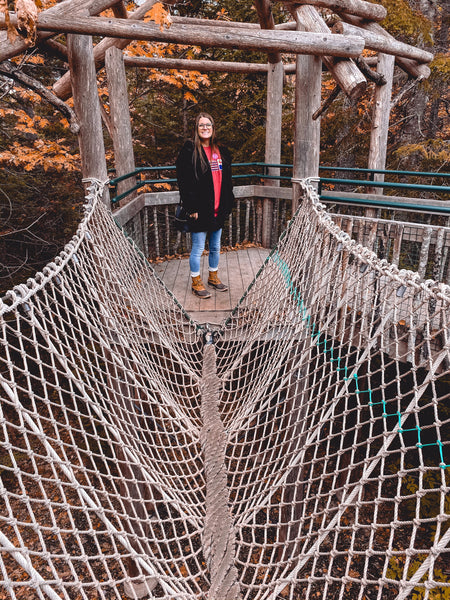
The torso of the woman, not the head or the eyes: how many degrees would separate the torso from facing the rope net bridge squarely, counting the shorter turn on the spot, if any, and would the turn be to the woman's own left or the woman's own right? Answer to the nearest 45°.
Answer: approximately 45° to the woman's own right

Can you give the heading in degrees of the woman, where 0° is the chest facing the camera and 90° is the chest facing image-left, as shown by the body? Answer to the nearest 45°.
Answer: approximately 315°
